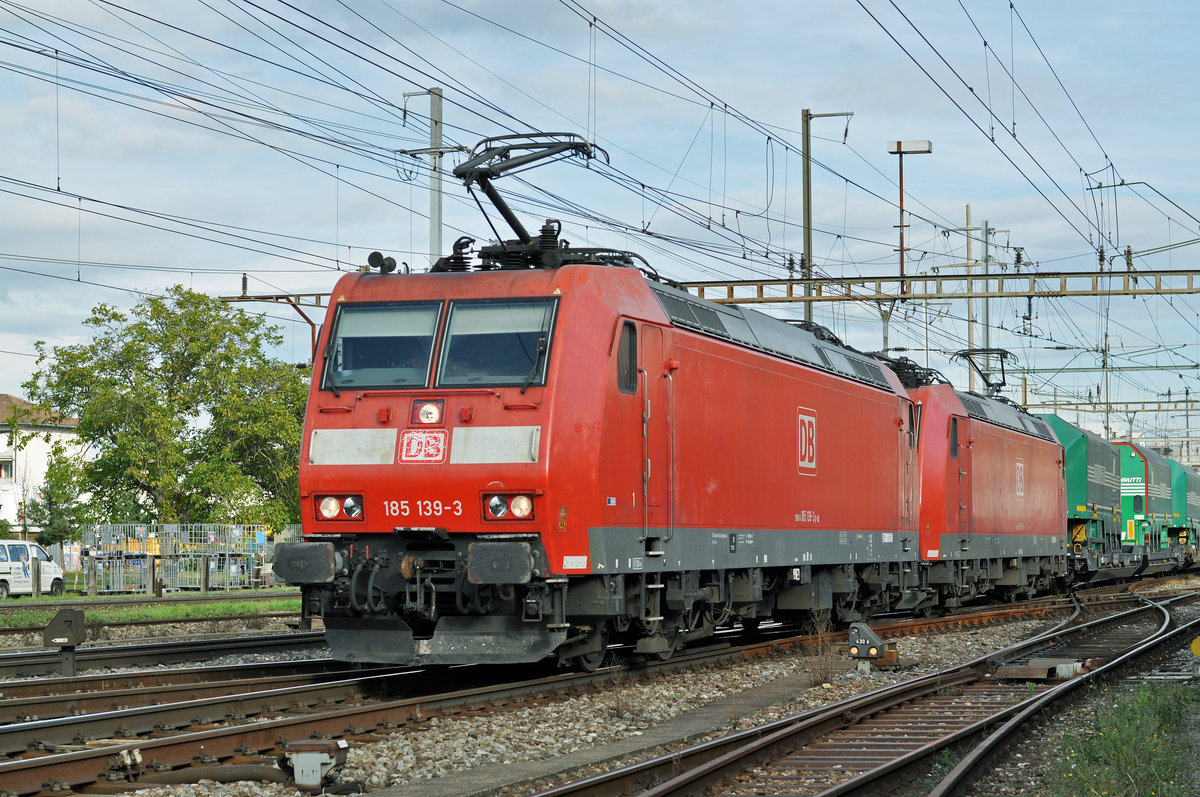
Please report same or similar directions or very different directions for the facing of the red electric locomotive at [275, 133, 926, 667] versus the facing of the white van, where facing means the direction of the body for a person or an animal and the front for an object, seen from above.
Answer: very different directions

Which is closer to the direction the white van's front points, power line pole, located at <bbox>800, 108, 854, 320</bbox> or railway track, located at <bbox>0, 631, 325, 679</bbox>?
the power line pole

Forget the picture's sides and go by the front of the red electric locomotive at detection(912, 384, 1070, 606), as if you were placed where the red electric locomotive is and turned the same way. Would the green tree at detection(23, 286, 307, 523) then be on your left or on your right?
on your right

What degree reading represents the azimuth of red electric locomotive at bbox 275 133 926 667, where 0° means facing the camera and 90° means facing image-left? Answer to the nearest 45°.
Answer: approximately 45°

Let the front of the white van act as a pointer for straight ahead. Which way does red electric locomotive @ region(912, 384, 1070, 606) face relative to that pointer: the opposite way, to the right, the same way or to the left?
the opposite way

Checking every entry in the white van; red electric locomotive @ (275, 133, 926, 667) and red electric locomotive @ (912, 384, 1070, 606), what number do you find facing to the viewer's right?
1

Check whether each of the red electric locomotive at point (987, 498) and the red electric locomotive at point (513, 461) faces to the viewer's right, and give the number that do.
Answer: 0

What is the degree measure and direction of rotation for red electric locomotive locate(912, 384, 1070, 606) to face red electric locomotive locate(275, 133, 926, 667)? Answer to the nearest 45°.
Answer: approximately 45° to its left

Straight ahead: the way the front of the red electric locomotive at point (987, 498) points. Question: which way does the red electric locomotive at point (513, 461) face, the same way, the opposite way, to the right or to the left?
the same way

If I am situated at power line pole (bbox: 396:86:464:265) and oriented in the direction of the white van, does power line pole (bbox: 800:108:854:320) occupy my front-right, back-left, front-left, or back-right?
back-right

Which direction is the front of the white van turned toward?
to the viewer's right

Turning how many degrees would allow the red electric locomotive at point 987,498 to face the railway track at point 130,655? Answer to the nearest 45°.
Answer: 0° — it already faces it
